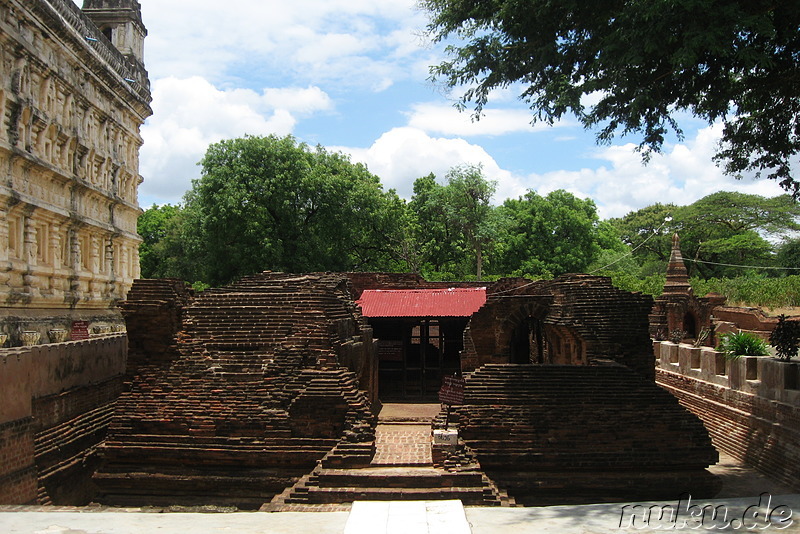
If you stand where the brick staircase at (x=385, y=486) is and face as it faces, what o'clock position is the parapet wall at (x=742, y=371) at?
The parapet wall is roughly at 8 o'clock from the brick staircase.

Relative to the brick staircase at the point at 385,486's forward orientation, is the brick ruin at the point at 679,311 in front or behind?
behind

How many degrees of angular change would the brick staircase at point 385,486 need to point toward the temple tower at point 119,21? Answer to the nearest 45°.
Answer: approximately 135° to its right

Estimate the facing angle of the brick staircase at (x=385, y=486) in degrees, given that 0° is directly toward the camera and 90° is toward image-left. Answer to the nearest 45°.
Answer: approximately 0°

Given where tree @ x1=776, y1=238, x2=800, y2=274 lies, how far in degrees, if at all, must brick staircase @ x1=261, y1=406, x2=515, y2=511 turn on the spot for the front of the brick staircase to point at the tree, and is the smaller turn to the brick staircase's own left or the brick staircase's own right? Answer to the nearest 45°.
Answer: approximately 135° to the brick staircase's own left

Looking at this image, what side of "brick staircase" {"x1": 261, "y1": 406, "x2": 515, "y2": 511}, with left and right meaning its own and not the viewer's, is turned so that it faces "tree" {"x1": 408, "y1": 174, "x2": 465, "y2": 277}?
back

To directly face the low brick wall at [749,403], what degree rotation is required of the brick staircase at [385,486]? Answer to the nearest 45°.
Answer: approximately 135° to its left

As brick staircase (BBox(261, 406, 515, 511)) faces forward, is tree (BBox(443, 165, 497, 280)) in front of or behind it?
behind

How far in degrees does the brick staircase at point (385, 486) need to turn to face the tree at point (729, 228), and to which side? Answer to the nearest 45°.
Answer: approximately 135° to its left

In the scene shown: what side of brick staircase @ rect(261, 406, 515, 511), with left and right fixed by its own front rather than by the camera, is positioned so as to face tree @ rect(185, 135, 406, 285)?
back
